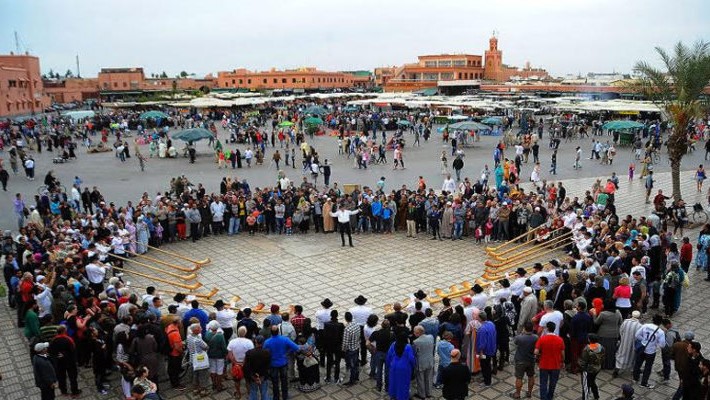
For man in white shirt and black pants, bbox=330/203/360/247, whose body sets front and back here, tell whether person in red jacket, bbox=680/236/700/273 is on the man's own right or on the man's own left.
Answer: on the man's own left

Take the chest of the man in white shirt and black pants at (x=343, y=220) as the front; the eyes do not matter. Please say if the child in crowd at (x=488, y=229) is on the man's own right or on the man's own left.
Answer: on the man's own left

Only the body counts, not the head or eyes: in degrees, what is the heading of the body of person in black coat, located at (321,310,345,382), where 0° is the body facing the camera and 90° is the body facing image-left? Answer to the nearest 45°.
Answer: approximately 180°

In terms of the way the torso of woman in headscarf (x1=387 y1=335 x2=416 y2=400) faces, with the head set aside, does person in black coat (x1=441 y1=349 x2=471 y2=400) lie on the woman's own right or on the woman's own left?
on the woman's own right

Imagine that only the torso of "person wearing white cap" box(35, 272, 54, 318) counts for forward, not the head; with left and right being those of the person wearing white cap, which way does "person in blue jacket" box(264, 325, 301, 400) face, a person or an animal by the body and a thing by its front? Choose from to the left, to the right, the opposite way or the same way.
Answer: to the left

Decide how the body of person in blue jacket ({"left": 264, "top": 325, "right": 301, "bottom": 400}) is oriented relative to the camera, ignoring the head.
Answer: away from the camera

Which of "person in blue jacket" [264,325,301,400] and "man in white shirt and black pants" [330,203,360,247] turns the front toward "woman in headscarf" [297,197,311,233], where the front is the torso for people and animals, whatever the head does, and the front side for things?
the person in blue jacket

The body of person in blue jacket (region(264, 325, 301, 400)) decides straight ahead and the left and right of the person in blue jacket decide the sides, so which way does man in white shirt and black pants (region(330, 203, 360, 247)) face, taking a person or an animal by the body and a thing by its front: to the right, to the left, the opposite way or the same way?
the opposite way

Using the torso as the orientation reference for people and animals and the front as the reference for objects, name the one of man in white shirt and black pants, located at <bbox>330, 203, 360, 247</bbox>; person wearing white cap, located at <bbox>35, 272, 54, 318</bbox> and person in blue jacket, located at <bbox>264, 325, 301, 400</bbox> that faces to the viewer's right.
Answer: the person wearing white cap

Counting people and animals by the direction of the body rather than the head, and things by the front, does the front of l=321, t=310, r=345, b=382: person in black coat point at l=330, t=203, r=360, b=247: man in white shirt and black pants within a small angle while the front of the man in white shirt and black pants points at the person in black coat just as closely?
yes

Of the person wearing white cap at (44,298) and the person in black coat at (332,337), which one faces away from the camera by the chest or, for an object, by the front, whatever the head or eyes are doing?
the person in black coat
